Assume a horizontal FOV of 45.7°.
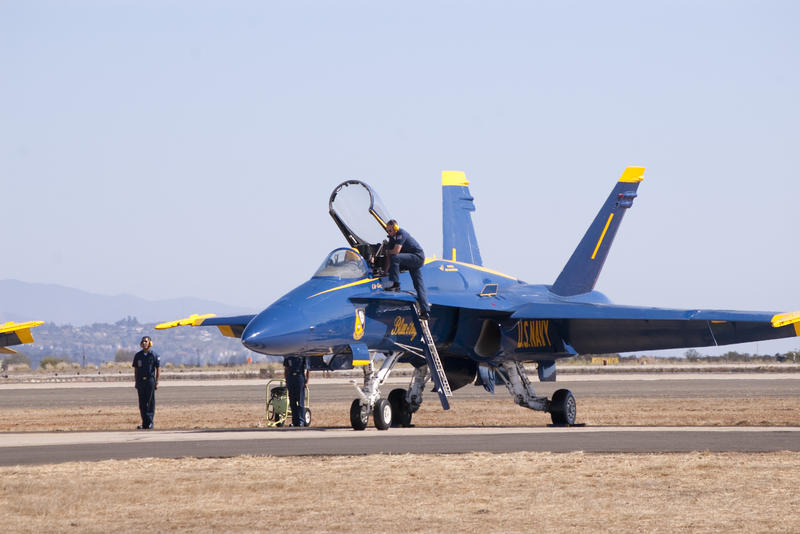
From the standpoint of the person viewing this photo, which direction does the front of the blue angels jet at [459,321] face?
facing the viewer and to the left of the viewer

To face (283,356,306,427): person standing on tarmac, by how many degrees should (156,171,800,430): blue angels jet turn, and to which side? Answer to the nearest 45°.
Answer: approximately 45° to its right

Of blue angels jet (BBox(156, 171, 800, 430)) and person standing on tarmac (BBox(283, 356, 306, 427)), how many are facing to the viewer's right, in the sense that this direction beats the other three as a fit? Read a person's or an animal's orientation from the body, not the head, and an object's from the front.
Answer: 0

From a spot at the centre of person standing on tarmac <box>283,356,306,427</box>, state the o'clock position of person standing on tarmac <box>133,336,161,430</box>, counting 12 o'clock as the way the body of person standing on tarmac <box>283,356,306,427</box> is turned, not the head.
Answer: person standing on tarmac <box>133,336,161,430</box> is roughly at 3 o'clock from person standing on tarmac <box>283,356,306,427</box>.

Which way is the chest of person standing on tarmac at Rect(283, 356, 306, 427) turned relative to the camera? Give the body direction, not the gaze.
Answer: toward the camera

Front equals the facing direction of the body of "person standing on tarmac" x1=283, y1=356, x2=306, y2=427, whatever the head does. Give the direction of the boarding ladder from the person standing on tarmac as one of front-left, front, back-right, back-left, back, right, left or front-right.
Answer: front-left
